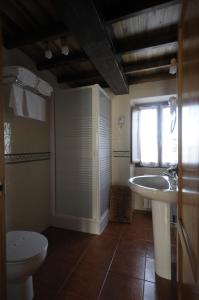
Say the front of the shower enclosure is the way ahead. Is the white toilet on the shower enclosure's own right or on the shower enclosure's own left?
on the shower enclosure's own right

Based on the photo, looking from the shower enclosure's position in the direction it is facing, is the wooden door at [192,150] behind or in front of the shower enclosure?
in front

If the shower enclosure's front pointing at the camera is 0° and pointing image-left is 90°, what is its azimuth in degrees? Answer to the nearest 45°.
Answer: approximately 315°

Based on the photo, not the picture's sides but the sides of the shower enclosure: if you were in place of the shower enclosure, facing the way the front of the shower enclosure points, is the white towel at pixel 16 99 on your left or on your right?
on your right

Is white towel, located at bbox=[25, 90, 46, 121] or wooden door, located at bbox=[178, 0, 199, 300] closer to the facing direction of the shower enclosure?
the wooden door
